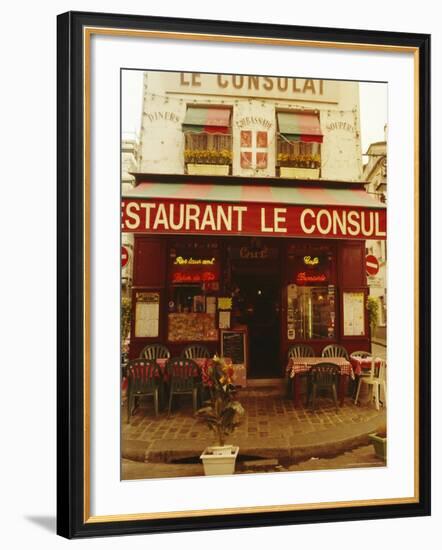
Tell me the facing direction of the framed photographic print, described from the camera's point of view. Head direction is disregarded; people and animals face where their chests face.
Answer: facing the viewer and to the right of the viewer
